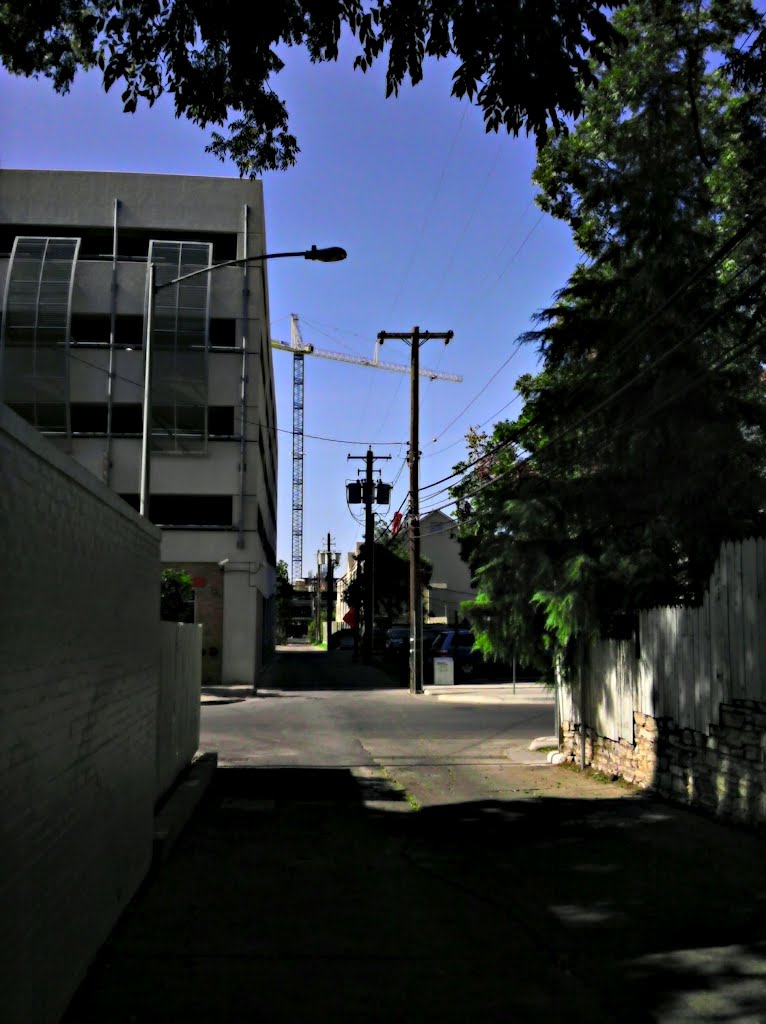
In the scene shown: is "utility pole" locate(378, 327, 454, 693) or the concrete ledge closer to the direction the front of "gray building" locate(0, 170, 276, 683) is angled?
the concrete ledge

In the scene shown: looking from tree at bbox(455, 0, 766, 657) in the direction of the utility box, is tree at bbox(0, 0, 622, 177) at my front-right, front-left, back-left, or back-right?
back-left

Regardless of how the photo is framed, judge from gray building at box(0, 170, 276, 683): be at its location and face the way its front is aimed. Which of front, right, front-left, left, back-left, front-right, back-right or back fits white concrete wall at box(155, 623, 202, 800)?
front

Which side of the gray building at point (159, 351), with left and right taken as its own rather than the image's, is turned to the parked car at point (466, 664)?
left

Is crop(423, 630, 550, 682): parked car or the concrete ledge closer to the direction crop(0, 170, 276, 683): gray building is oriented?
the concrete ledge

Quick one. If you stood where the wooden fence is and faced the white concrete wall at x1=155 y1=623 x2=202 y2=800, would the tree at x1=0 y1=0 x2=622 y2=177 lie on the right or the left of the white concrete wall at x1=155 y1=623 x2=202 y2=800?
left

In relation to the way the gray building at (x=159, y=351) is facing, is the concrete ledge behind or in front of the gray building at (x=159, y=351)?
in front

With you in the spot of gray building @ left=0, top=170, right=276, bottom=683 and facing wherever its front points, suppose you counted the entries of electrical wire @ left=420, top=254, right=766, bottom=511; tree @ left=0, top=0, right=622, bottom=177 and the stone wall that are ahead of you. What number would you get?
3

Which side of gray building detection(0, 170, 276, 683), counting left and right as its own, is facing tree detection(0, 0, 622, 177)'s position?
front

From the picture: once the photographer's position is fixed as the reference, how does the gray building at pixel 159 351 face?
facing the viewer

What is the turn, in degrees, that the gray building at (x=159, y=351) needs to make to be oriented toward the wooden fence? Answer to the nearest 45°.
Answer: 0° — it already faces it

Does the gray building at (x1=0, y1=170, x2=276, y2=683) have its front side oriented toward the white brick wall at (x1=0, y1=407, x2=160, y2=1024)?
yes
